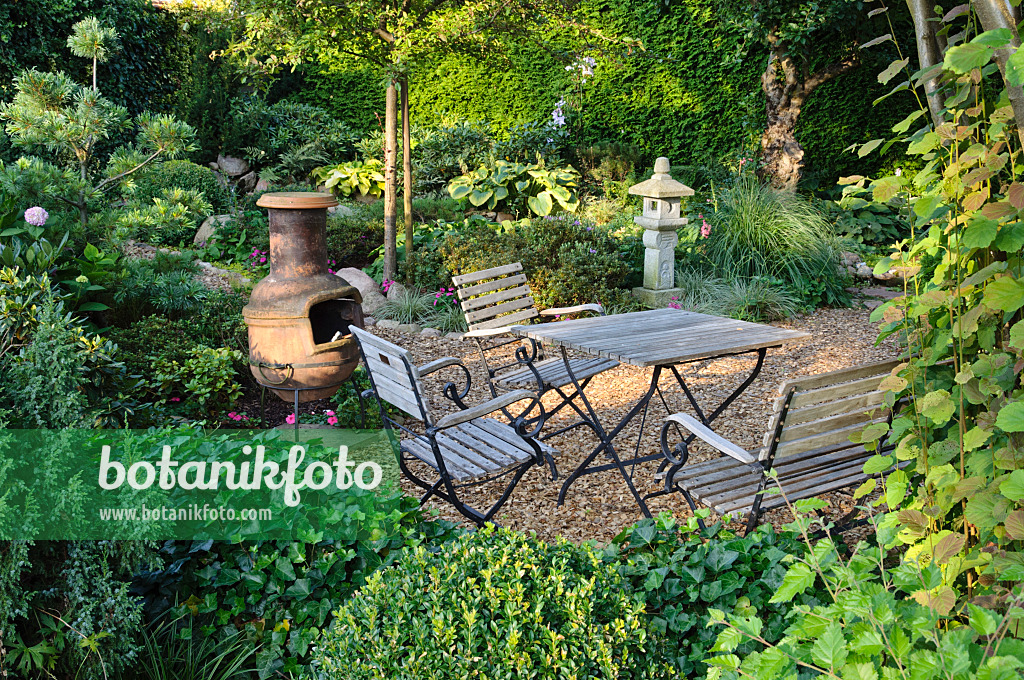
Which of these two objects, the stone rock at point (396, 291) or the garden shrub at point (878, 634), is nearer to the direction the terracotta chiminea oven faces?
the garden shrub

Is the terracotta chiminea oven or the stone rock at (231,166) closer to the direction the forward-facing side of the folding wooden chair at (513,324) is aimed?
the terracotta chiminea oven

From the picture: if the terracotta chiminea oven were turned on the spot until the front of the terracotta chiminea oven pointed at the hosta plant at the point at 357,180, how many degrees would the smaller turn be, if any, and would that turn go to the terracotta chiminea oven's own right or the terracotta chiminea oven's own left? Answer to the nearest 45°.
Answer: approximately 135° to the terracotta chiminea oven's own left

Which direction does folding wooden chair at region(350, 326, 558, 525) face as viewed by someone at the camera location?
facing away from the viewer and to the right of the viewer

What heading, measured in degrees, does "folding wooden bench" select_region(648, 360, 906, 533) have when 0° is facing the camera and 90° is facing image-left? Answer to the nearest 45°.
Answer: approximately 135°

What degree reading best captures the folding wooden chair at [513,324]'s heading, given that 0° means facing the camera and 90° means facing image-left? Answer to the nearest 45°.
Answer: approximately 315°

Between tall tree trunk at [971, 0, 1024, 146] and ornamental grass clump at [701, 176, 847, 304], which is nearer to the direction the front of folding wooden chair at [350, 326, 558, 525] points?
the ornamental grass clump

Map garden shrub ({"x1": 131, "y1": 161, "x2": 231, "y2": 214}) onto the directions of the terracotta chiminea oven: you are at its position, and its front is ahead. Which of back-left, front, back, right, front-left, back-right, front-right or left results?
back-left

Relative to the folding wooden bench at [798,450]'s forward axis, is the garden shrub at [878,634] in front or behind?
behind

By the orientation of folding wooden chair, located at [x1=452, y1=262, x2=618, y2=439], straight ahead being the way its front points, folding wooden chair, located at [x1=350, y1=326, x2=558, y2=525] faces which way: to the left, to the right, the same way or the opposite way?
to the left
